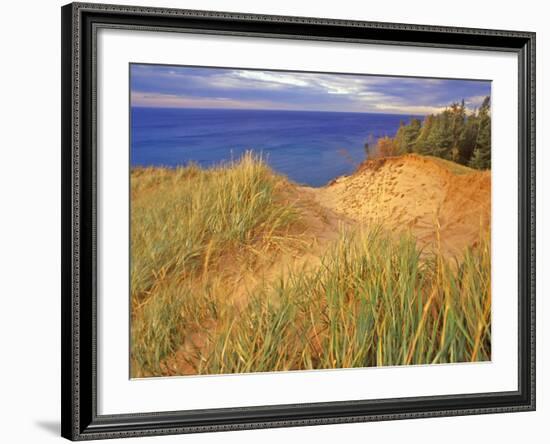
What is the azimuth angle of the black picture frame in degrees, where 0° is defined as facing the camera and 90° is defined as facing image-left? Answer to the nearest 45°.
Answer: approximately 315°
